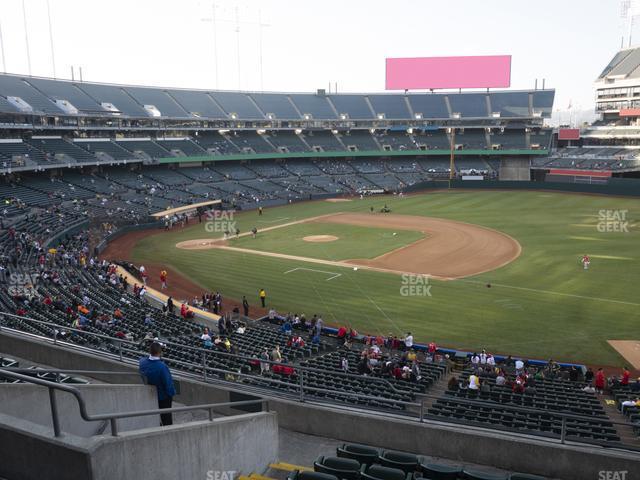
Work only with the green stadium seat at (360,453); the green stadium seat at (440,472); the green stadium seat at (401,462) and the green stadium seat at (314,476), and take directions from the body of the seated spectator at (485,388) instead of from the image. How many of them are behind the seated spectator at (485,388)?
4

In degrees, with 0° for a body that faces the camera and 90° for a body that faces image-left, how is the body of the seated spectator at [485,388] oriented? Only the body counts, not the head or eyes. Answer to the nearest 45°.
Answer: approximately 180°

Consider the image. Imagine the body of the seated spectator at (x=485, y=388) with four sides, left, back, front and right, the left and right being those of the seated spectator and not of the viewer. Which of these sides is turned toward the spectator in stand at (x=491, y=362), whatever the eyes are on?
front

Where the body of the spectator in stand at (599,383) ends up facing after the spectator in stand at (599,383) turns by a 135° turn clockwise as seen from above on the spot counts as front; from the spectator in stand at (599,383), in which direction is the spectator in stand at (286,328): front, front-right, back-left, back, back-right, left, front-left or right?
back-right

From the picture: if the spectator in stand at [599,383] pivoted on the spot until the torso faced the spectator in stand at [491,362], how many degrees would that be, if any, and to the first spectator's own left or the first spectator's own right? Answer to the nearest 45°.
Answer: approximately 90° to the first spectator's own left

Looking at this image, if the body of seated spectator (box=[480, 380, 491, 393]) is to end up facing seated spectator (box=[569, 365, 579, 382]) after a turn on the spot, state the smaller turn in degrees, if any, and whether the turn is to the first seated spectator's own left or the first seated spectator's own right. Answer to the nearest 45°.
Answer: approximately 45° to the first seated spectator's own right

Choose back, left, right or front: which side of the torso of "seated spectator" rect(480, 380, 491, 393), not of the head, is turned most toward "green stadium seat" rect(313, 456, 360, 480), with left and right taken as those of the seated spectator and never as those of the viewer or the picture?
back

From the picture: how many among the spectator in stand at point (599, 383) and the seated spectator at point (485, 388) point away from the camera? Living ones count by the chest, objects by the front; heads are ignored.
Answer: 2

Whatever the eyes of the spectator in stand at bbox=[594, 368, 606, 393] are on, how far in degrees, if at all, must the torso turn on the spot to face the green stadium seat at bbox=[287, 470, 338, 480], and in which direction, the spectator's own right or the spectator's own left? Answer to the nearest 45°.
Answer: approximately 180°

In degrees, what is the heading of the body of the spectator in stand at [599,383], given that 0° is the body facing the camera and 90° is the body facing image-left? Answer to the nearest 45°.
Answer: approximately 180°

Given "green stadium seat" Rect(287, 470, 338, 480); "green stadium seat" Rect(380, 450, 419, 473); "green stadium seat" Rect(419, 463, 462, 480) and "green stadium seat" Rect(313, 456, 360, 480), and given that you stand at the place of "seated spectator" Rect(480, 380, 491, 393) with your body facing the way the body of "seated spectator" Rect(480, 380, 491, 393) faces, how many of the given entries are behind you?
4

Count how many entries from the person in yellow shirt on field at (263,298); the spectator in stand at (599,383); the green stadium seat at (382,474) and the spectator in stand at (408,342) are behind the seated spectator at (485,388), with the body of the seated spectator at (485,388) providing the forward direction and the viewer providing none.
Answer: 1
